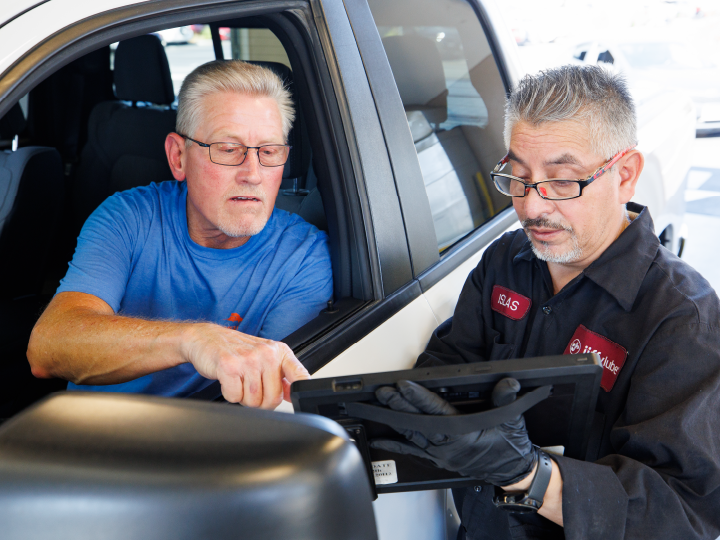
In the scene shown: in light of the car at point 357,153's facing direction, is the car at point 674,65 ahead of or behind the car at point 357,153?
behind

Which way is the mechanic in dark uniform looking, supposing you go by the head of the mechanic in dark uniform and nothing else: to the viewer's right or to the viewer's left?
to the viewer's left

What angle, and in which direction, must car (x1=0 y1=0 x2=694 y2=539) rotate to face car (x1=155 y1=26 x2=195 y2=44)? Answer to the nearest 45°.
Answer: approximately 135° to its right

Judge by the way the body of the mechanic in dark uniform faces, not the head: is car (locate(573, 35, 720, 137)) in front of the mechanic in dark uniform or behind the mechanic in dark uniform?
behind

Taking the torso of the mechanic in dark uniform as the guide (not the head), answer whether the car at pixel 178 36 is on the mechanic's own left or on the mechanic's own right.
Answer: on the mechanic's own right

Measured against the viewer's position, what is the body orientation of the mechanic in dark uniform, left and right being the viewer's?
facing the viewer and to the left of the viewer

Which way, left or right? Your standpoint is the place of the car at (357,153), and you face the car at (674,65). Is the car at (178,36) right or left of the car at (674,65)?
left
